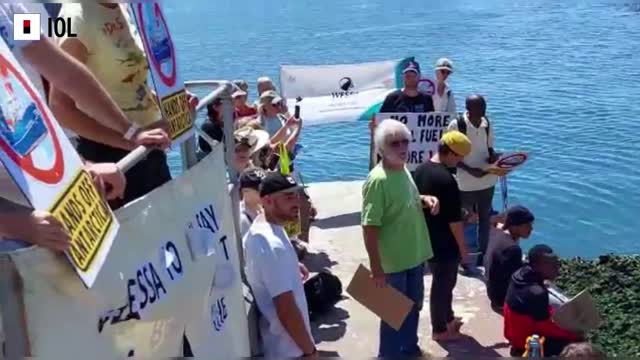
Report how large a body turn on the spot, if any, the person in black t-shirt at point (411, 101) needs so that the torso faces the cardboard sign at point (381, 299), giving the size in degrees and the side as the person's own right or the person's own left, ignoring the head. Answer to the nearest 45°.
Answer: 0° — they already face it

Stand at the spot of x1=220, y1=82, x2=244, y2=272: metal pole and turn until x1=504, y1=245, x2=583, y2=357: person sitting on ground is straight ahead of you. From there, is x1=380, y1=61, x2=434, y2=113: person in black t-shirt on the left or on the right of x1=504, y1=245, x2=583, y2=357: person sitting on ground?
left

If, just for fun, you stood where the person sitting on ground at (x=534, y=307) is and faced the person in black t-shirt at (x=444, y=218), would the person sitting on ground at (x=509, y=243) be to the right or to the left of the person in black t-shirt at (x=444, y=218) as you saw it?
right
